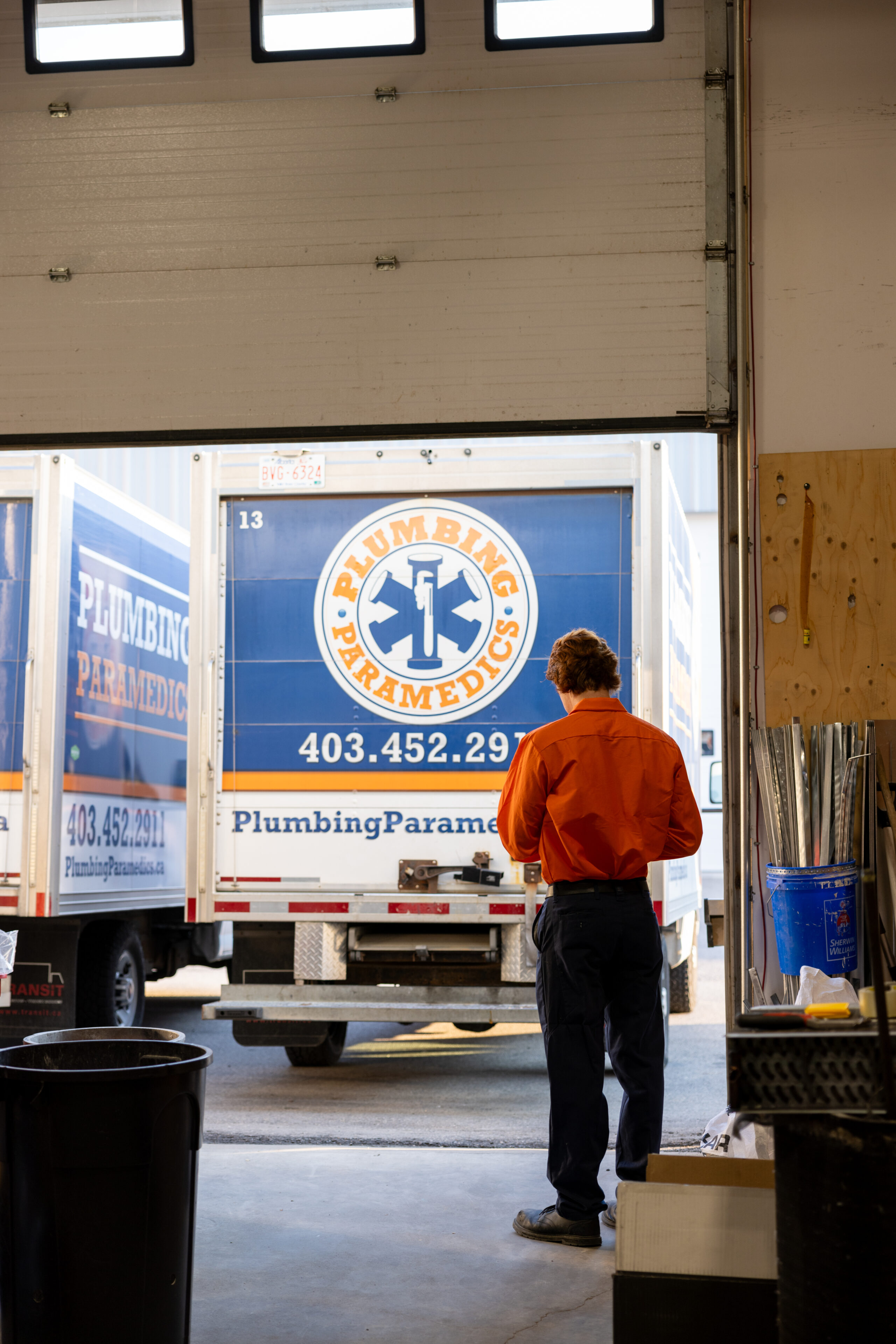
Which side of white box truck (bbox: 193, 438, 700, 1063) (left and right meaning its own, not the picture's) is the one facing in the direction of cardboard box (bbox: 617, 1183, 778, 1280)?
back

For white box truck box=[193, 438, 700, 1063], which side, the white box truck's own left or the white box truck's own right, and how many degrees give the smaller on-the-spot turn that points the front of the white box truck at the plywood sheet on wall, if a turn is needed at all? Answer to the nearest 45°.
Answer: approximately 135° to the white box truck's own right

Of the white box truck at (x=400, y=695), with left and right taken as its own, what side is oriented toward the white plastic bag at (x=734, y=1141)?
back

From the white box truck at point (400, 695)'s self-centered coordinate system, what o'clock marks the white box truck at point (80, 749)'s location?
the white box truck at point (80, 749) is roughly at 10 o'clock from the white box truck at point (400, 695).

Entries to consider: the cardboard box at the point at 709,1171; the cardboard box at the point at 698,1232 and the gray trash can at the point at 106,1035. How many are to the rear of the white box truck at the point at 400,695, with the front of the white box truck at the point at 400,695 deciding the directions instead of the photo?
3

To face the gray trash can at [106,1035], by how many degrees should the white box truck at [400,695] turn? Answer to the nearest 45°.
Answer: approximately 180°

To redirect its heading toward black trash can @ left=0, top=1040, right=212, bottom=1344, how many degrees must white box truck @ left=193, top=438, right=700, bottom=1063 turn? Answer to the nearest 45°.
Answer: approximately 180°

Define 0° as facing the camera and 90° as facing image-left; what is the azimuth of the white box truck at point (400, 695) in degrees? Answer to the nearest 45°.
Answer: approximately 180°
